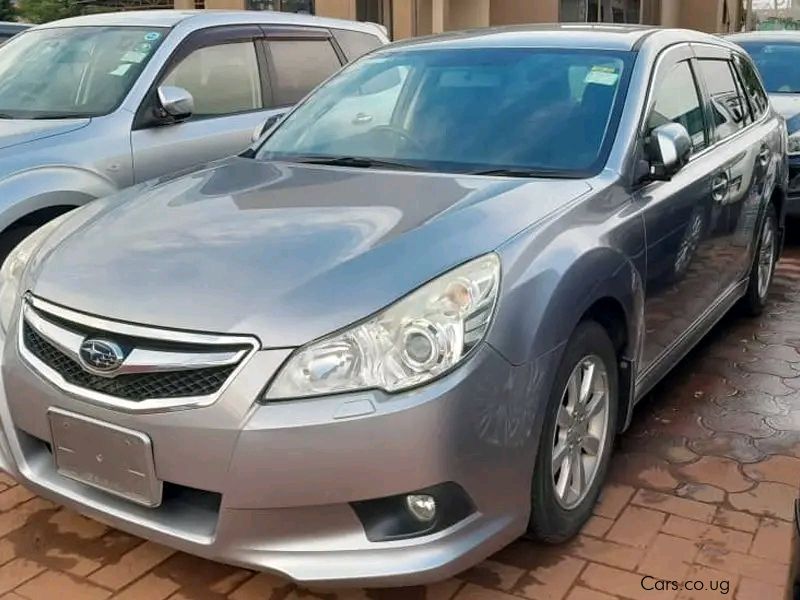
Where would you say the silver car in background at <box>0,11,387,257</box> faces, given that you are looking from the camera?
facing the viewer and to the left of the viewer

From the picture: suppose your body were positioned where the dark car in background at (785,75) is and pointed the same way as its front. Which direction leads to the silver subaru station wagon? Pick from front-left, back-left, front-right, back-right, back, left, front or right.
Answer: front

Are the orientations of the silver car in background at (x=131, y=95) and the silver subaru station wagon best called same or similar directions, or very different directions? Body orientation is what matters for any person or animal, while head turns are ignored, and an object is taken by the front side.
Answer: same or similar directions

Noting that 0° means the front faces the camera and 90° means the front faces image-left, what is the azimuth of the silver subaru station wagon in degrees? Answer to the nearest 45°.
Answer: approximately 45°

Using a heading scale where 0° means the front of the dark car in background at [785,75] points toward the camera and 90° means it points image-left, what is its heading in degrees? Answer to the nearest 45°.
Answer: approximately 0°

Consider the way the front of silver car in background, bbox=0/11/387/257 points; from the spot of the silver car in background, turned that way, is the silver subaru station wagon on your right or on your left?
on your left

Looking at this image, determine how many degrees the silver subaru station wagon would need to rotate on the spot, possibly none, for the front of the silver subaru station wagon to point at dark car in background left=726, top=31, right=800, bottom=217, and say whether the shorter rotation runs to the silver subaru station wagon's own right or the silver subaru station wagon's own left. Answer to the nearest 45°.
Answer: approximately 180°

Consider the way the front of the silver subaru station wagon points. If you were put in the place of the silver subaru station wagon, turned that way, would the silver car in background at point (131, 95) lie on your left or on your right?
on your right
